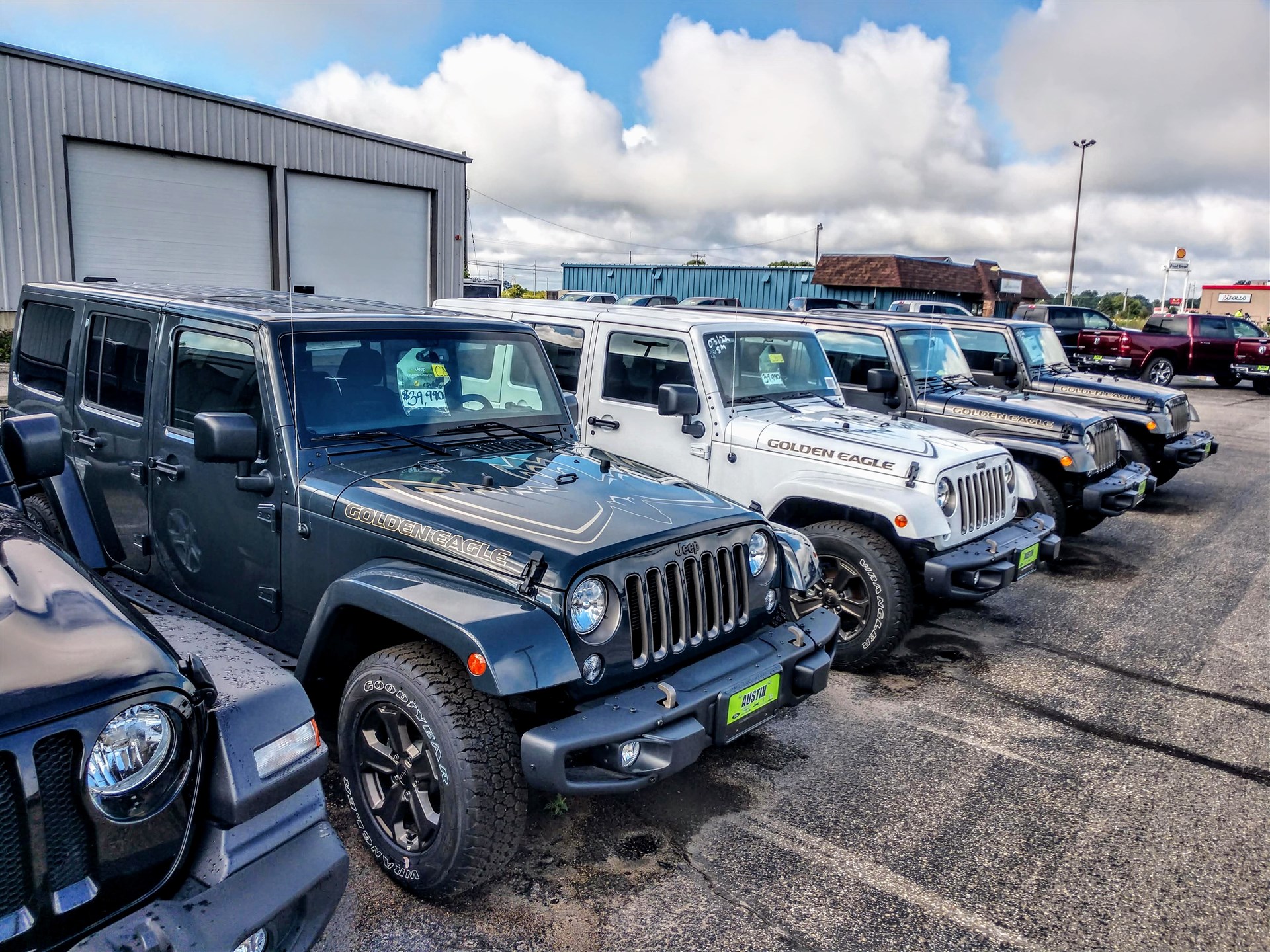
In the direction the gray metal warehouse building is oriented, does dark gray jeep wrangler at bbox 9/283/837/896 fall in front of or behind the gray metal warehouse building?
in front

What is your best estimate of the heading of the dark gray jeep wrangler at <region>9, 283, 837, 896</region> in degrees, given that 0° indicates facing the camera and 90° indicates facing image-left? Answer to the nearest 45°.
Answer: approximately 315°

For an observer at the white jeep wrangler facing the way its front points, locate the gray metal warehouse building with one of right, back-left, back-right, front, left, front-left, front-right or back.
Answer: back

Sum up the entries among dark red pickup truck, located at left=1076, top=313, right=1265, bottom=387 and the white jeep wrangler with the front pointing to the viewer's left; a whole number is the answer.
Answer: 0

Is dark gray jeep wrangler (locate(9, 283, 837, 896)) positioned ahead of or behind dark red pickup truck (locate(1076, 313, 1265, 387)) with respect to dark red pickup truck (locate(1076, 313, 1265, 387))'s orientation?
behind

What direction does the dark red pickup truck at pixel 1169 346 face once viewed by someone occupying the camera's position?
facing away from the viewer and to the right of the viewer

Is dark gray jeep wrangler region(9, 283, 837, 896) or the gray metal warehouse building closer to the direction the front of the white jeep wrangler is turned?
the dark gray jeep wrangler

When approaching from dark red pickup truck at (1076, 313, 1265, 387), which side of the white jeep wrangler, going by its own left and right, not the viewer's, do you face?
left

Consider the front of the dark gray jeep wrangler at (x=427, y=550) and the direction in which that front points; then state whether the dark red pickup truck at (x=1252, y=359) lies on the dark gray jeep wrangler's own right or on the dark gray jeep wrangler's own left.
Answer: on the dark gray jeep wrangler's own left

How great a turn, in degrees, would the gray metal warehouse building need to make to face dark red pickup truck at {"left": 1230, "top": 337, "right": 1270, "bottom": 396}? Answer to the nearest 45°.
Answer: approximately 45° to its left

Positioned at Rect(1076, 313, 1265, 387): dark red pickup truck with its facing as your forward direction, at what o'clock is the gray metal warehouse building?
The gray metal warehouse building is roughly at 6 o'clock from the dark red pickup truck.

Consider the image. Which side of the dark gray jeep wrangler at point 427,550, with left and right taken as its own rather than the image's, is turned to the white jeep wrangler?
left

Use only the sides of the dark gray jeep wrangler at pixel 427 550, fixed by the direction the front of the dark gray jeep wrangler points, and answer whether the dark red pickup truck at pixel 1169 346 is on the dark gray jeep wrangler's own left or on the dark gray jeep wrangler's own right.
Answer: on the dark gray jeep wrangler's own left
